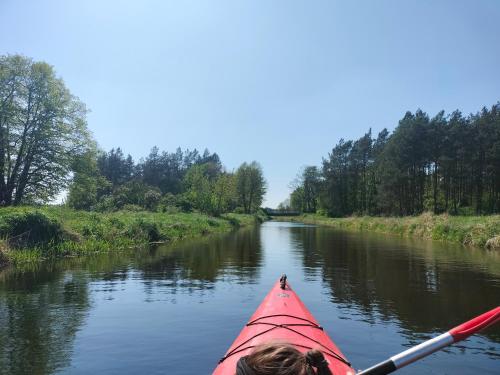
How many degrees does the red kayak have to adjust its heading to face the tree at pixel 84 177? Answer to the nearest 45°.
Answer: approximately 45° to its left

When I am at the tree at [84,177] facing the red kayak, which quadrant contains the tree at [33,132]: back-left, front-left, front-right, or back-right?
front-right

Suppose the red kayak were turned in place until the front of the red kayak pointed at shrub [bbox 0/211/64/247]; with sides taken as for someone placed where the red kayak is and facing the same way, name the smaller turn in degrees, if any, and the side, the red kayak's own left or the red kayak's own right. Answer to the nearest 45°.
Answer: approximately 45° to the red kayak's own left

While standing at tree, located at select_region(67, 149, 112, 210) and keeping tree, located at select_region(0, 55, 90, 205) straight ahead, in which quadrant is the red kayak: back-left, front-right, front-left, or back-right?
front-left

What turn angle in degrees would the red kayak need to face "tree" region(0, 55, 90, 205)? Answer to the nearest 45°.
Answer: approximately 45° to its left

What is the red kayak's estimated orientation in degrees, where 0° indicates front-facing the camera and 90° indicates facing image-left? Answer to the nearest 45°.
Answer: approximately 180°
